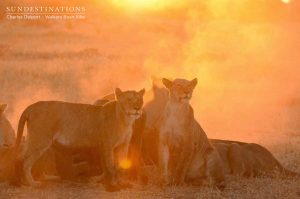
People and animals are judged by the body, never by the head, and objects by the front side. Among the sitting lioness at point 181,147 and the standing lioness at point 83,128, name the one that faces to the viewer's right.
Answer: the standing lioness at point 83,128

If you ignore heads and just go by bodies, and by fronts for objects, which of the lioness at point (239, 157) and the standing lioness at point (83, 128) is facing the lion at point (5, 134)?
the lioness

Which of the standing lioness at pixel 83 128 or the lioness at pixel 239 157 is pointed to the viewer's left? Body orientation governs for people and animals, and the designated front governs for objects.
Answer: the lioness

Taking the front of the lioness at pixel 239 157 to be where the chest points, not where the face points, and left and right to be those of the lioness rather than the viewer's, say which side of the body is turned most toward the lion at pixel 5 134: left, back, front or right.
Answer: front

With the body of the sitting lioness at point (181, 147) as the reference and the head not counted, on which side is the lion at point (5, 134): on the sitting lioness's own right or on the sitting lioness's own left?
on the sitting lioness's own right

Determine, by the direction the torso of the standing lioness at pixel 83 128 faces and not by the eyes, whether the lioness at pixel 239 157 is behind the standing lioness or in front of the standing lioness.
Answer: in front

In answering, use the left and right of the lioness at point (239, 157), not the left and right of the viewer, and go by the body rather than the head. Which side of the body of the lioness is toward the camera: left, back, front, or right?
left

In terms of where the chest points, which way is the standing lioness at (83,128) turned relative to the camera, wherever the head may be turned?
to the viewer's right

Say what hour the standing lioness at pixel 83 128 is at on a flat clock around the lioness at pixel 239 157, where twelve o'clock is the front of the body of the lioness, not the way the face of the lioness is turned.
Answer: The standing lioness is roughly at 11 o'clock from the lioness.

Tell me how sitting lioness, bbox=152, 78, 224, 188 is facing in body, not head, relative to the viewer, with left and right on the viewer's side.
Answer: facing the viewer and to the left of the viewer
